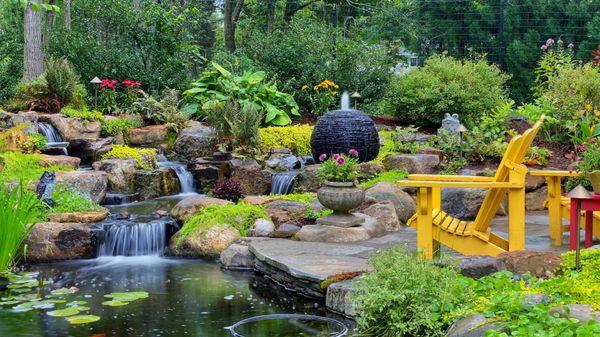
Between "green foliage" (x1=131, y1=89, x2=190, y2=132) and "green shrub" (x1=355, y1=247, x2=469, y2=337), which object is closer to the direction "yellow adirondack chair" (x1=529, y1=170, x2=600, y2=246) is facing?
the green foliage

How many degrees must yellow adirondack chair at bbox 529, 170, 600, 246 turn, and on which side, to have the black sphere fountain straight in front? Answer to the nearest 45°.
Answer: approximately 45° to its right

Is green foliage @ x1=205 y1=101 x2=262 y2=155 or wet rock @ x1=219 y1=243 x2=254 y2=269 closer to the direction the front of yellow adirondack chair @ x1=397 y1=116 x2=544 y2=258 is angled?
the wet rock

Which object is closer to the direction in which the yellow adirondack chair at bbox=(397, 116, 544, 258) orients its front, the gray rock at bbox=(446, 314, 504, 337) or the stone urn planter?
the stone urn planter

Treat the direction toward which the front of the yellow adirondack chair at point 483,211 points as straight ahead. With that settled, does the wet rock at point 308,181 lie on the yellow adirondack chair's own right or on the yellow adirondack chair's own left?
on the yellow adirondack chair's own right

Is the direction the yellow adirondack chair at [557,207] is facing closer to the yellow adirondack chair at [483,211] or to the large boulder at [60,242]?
the large boulder

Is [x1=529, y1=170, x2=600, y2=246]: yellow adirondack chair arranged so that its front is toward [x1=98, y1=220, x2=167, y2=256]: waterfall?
yes

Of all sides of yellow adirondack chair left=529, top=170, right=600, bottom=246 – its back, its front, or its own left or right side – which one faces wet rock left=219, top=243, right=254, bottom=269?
front

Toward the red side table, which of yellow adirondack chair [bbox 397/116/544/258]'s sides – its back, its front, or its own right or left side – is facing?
back

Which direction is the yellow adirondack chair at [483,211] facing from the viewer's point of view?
to the viewer's left

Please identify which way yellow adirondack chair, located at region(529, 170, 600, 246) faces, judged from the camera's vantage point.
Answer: facing to the left of the viewer

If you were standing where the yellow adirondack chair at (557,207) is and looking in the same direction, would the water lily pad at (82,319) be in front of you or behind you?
in front

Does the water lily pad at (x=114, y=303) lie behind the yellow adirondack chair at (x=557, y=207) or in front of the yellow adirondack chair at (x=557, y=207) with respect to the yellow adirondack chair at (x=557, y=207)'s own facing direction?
in front

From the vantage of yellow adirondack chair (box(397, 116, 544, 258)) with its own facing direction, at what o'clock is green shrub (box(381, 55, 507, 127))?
The green shrub is roughly at 3 o'clock from the yellow adirondack chair.

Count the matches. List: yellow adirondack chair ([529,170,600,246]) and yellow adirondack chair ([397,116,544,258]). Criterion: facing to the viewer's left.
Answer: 2

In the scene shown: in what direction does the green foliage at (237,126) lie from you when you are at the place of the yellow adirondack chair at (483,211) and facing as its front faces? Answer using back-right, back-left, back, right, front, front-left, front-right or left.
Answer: front-right

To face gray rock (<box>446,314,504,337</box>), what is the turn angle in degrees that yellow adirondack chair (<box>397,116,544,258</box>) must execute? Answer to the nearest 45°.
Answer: approximately 90° to its left
